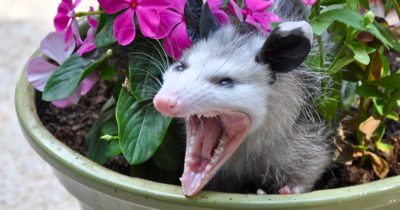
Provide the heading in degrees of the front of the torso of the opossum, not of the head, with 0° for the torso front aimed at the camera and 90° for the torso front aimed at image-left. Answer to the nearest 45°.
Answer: approximately 45°
